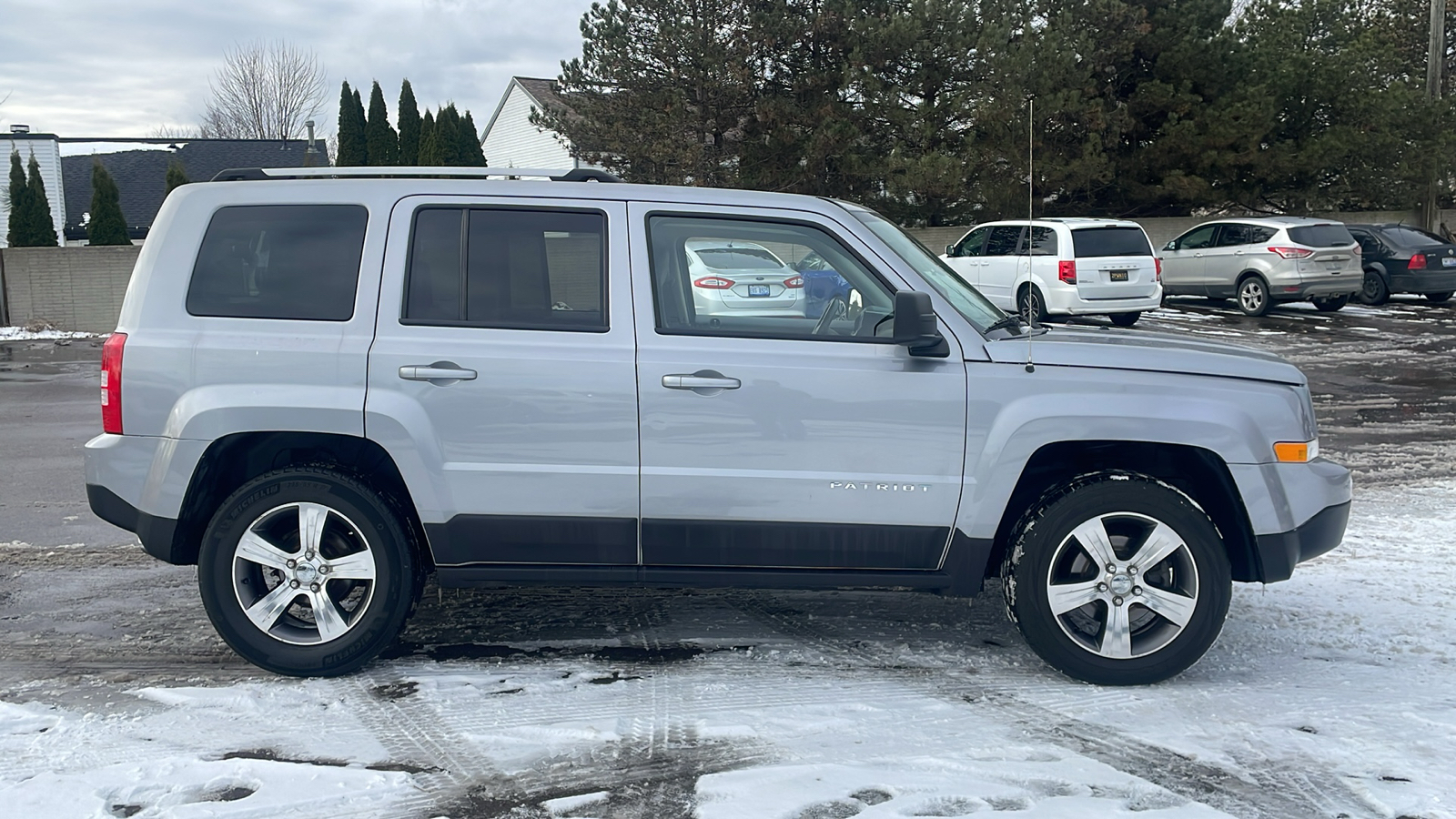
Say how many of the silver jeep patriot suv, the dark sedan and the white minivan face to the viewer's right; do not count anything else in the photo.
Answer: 1

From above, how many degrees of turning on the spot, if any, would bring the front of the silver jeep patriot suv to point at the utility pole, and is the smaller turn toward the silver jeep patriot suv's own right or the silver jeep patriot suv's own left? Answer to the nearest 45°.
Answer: approximately 45° to the silver jeep patriot suv's own left

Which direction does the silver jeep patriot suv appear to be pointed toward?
to the viewer's right

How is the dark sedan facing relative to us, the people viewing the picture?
facing away from the viewer and to the left of the viewer

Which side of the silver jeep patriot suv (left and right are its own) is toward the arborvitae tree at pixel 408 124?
left

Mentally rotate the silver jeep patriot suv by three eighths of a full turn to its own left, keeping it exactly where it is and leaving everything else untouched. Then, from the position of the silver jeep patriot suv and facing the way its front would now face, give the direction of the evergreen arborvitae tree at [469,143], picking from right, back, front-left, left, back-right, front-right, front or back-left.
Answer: front-right

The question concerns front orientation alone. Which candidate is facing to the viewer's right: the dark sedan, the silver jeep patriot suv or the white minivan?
the silver jeep patriot suv

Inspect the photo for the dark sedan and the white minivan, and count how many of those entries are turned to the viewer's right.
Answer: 0

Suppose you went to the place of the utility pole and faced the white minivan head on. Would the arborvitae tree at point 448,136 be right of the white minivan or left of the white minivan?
right

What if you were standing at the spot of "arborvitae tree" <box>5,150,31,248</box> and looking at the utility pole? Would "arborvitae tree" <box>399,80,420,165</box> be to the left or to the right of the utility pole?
left

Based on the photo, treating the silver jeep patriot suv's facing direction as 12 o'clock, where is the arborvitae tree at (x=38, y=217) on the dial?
The arborvitae tree is roughly at 8 o'clock from the silver jeep patriot suv.

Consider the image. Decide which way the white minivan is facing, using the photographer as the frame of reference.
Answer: facing away from the viewer and to the left of the viewer

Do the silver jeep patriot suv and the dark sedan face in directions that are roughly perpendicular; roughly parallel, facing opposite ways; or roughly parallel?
roughly perpendicular
